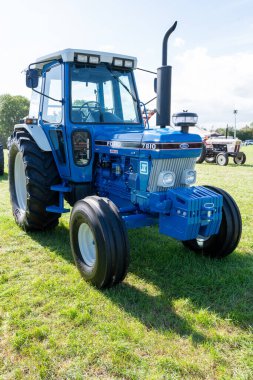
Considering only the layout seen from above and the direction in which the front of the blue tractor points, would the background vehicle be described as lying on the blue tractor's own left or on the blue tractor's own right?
on the blue tractor's own left

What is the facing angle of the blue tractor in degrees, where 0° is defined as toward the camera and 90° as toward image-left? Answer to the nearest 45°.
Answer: approximately 315°

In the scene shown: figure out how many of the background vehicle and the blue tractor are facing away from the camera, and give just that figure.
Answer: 0
